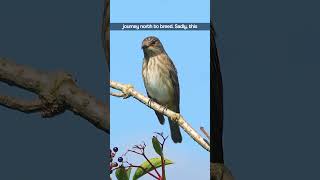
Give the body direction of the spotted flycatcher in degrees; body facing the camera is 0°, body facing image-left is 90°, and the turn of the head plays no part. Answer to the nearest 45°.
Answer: approximately 45°
